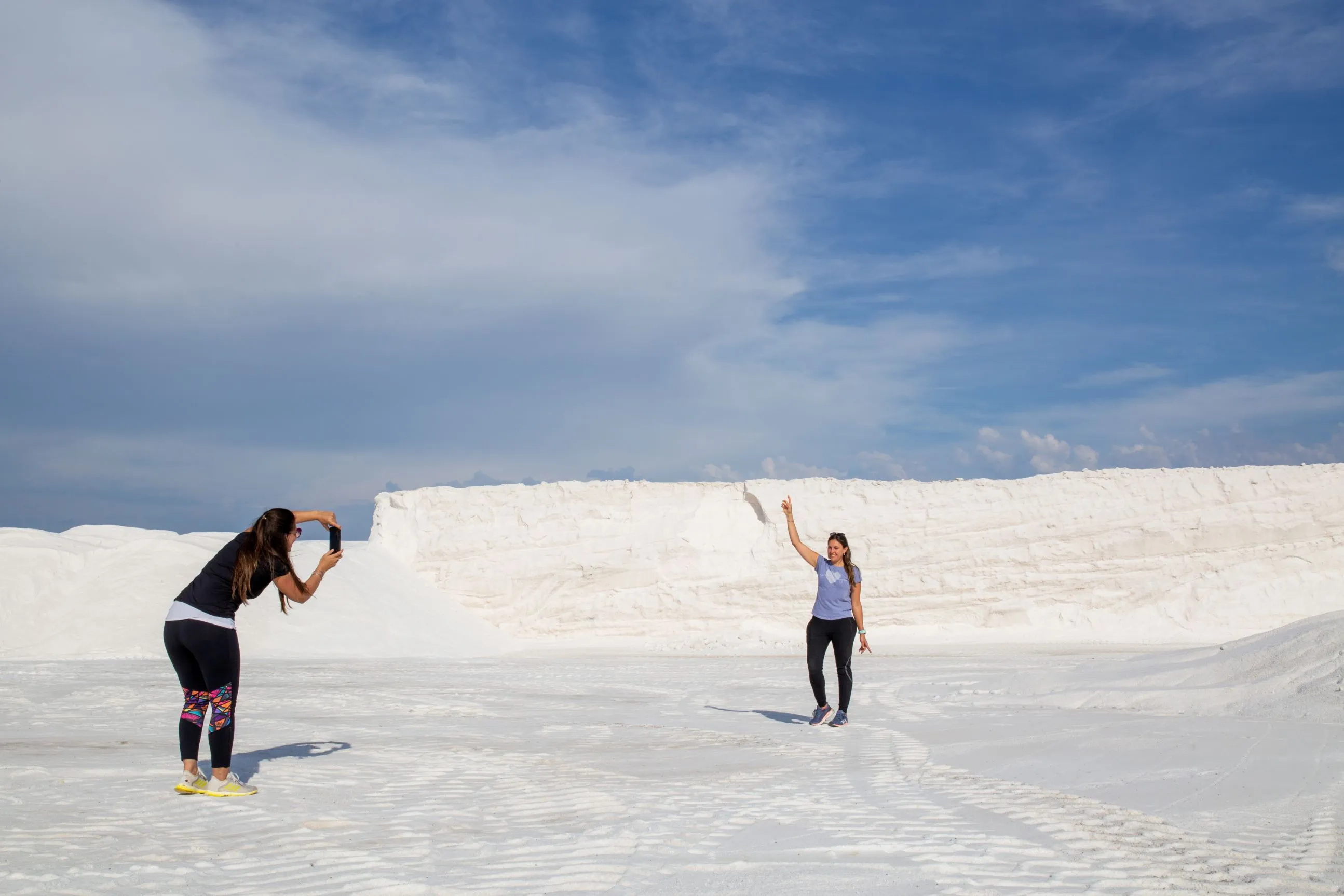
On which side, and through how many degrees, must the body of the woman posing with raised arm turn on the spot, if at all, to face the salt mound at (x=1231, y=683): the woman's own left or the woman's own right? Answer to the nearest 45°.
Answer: approximately 135° to the woman's own left

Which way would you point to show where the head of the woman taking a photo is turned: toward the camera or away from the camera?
away from the camera

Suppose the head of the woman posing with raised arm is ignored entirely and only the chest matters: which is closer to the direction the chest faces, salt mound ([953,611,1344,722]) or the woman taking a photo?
the woman taking a photo

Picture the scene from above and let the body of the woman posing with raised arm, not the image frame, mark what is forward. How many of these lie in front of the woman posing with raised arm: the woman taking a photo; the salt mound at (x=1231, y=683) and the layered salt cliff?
1

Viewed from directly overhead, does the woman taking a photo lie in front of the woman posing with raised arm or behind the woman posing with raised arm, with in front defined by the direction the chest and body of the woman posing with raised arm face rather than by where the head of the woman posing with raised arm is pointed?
in front

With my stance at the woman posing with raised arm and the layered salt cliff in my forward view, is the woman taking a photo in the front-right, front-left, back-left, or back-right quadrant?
back-left

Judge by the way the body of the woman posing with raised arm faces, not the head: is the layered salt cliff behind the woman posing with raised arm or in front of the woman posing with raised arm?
behind

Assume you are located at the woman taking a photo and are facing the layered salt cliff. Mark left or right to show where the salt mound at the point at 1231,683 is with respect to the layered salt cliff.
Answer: right

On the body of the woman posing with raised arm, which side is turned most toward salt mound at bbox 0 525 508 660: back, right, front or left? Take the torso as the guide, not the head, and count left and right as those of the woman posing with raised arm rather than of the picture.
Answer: right
